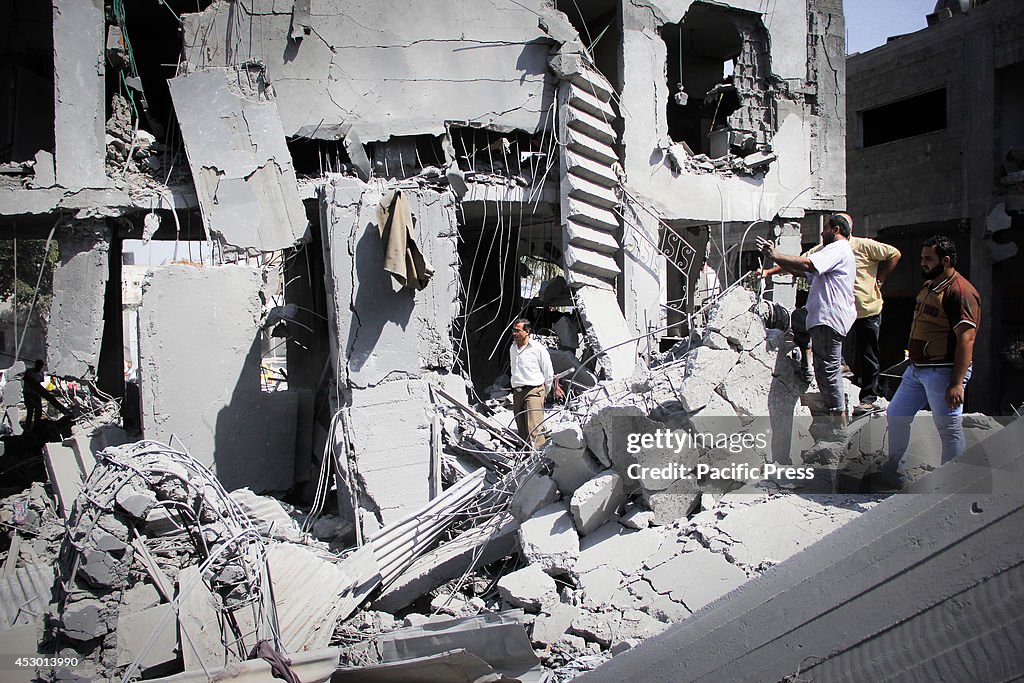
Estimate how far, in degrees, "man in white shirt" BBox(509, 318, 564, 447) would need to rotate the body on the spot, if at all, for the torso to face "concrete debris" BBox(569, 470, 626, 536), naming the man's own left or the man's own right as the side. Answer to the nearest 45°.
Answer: approximately 45° to the man's own left

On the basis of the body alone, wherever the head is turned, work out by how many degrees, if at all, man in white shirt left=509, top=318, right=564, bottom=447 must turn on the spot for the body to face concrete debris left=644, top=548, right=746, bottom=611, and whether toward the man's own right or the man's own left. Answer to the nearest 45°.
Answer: approximately 45° to the man's own left

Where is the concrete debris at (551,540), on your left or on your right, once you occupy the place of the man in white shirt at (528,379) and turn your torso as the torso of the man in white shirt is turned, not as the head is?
on your left

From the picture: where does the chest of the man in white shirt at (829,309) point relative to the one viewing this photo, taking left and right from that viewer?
facing to the left of the viewer

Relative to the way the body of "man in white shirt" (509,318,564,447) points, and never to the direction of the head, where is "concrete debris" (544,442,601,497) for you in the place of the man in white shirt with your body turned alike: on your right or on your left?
on your left

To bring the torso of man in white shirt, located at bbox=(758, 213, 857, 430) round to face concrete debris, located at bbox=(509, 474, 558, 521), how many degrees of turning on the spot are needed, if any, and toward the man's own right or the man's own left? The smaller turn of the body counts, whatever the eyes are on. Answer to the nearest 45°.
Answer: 0° — they already face it

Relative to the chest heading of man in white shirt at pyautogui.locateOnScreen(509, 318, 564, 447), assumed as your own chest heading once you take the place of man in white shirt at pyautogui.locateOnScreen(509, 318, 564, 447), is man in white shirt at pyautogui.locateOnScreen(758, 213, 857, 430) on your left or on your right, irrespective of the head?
on your left

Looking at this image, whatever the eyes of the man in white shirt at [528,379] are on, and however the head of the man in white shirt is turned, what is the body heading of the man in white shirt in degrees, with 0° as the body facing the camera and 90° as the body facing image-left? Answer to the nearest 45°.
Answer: approximately 45°
